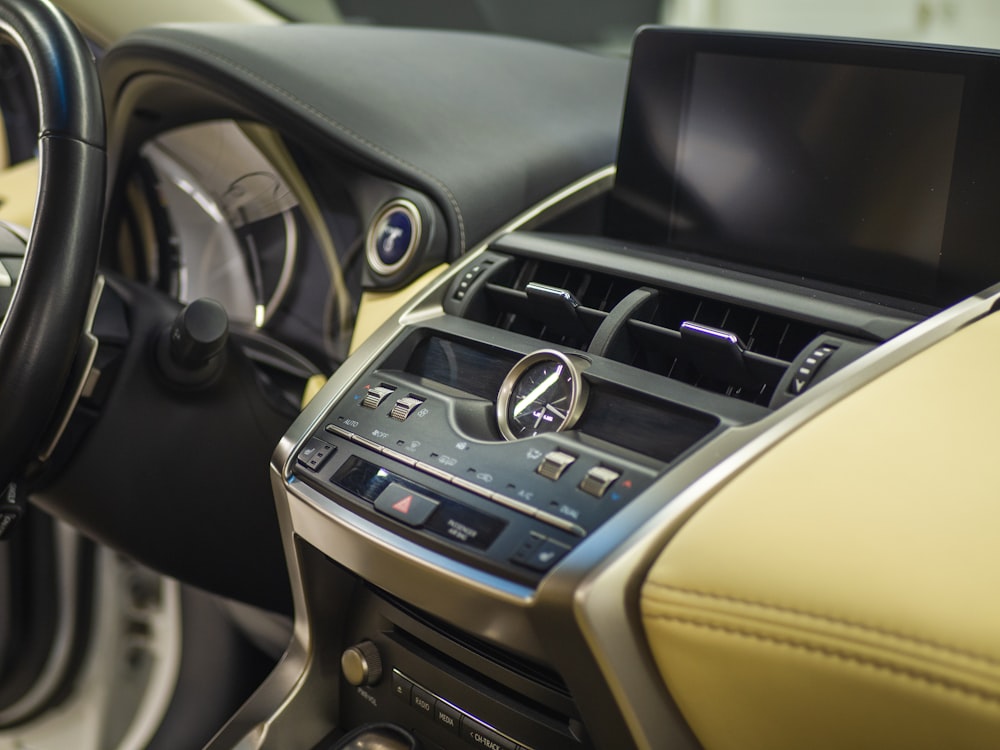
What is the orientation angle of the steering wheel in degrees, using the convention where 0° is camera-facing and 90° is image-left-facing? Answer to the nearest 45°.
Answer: approximately 45°

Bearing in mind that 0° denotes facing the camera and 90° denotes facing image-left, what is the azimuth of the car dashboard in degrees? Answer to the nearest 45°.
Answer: approximately 45°

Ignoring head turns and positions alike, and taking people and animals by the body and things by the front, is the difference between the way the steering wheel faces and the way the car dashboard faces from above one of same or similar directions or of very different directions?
same or similar directions
